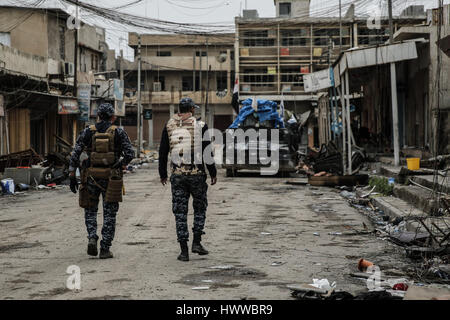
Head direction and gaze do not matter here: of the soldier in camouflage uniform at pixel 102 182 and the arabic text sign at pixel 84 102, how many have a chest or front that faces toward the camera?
1

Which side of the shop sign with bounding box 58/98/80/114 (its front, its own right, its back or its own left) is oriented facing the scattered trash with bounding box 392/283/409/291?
front

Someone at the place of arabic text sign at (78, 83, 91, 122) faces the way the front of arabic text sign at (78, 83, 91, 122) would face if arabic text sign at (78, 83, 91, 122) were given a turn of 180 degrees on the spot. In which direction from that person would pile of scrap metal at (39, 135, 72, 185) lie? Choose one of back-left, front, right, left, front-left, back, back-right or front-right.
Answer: back

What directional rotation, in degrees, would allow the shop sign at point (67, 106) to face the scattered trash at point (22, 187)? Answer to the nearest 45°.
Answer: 0° — it already faces it

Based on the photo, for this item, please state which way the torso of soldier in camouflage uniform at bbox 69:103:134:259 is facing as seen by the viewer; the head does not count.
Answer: away from the camera

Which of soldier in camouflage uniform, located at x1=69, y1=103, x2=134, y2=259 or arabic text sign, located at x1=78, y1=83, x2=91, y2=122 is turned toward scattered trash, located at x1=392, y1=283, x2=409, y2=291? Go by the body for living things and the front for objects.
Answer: the arabic text sign

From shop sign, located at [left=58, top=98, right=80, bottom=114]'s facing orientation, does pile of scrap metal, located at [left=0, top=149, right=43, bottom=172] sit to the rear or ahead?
ahead

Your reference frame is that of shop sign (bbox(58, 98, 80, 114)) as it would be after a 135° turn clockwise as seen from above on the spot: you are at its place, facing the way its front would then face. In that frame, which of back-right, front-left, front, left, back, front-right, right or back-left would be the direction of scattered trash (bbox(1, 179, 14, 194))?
back-left

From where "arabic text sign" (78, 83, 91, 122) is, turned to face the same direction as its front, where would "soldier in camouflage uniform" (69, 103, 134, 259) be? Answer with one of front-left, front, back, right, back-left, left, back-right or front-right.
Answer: front

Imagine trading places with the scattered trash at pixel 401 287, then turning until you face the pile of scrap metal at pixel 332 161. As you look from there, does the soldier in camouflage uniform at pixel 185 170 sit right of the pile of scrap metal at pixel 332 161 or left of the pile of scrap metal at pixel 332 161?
left

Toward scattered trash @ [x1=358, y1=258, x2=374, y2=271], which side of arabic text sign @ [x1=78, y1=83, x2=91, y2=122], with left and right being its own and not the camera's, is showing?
front

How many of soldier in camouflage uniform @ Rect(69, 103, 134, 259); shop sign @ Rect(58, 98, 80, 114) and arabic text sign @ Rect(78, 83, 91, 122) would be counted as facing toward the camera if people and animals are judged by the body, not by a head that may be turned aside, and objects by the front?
2

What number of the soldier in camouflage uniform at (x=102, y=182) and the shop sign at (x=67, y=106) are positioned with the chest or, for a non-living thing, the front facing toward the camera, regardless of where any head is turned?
1

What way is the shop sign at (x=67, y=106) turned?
toward the camera

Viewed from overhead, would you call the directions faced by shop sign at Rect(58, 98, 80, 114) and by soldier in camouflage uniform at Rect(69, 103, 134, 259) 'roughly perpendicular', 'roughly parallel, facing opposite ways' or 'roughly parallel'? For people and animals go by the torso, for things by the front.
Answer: roughly parallel, facing opposite ways

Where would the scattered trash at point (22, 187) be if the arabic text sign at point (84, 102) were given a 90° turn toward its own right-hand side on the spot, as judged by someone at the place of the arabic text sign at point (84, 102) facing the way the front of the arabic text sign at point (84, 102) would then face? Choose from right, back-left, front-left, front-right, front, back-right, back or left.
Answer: left
